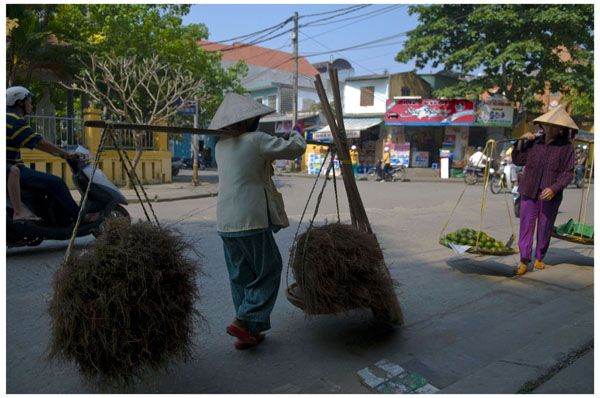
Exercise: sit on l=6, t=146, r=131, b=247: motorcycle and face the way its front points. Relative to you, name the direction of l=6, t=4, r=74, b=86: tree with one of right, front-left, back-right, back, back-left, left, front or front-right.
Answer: left

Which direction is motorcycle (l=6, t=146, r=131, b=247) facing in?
to the viewer's right

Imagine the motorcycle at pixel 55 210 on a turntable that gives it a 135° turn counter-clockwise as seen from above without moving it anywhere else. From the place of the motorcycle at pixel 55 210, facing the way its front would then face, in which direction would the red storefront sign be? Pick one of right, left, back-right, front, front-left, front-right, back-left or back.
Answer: right

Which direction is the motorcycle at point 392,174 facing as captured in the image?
to the viewer's left

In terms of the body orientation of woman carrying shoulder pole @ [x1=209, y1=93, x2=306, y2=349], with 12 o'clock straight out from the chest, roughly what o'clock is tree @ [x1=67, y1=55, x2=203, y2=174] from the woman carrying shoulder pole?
The tree is roughly at 10 o'clock from the woman carrying shoulder pole.

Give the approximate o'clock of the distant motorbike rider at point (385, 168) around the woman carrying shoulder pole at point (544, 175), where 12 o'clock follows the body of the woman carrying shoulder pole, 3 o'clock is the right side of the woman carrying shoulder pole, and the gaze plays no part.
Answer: The distant motorbike rider is roughly at 4 o'clock from the woman carrying shoulder pole.

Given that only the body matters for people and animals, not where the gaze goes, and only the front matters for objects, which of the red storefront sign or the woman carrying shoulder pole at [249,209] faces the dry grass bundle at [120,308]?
the red storefront sign

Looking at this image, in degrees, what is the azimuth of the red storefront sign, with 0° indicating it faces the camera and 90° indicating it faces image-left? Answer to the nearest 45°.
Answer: approximately 0°

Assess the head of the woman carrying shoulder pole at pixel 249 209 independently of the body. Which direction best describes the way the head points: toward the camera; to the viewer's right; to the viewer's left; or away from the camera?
away from the camera

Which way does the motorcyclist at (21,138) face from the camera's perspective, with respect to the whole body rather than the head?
to the viewer's right

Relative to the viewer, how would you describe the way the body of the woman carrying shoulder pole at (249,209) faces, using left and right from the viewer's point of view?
facing away from the viewer and to the right of the viewer

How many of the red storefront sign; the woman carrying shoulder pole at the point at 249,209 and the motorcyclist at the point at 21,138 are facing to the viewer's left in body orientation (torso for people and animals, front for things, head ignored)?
0
